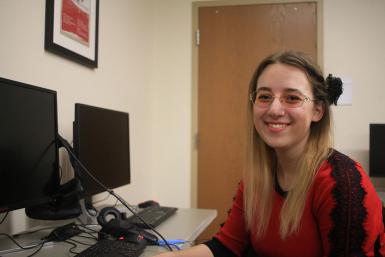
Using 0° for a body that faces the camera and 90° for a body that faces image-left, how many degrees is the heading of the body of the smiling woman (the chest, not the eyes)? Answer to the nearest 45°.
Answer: approximately 45°

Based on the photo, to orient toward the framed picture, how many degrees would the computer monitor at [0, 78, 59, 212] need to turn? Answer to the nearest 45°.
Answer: approximately 135° to its left

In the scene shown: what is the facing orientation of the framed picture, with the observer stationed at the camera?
facing the viewer and to the right of the viewer

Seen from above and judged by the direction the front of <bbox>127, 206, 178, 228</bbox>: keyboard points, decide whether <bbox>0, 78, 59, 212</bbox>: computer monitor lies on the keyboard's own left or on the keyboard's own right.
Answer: on the keyboard's own right

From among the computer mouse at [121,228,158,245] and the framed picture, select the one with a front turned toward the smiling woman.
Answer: the framed picture

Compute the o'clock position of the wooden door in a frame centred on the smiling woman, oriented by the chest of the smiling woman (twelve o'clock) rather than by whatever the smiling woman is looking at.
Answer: The wooden door is roughly at 4 o'clock from the smiling woman.

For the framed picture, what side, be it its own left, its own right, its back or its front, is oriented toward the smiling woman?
front

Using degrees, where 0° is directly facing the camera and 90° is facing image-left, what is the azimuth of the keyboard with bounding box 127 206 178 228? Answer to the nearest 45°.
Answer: approximately 315°
